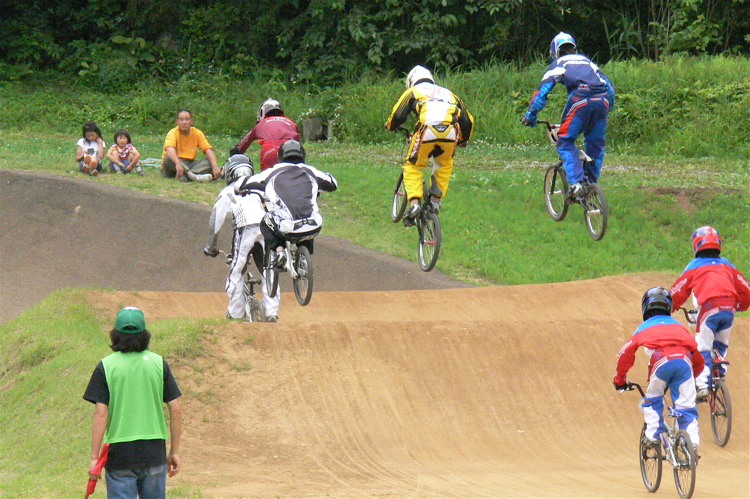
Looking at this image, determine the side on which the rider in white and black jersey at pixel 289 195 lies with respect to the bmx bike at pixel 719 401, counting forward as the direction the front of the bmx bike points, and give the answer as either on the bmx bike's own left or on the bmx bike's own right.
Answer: on the bmx bike's own left

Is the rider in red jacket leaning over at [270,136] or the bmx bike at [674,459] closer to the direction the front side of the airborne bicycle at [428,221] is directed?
the rider in red jacket leaning over

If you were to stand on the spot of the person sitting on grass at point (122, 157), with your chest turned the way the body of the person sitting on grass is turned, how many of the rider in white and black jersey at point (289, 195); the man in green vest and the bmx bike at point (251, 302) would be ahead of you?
3

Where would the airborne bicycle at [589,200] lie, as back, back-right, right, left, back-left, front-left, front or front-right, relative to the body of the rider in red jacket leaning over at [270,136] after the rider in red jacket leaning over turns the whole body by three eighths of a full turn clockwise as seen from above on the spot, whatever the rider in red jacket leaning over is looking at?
front-left

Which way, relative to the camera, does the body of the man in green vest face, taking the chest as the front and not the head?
away from the camera

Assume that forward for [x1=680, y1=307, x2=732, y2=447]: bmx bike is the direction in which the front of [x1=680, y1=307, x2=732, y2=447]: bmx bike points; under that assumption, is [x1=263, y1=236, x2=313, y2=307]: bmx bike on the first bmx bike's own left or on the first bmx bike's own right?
on the first bmx bike's own left

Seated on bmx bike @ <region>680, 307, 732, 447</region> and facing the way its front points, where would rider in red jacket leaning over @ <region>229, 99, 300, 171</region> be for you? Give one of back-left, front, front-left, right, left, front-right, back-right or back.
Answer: front-left

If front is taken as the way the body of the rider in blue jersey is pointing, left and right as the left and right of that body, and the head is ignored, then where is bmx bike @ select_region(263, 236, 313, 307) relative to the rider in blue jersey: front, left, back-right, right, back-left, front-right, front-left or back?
left

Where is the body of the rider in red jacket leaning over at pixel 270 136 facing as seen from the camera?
away from the camera

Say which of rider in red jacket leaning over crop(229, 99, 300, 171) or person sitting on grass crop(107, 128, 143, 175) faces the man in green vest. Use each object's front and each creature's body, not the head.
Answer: the person sitting on grass

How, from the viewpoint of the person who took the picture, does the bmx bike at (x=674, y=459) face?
facing away from the viewer and to the left of the viewer
